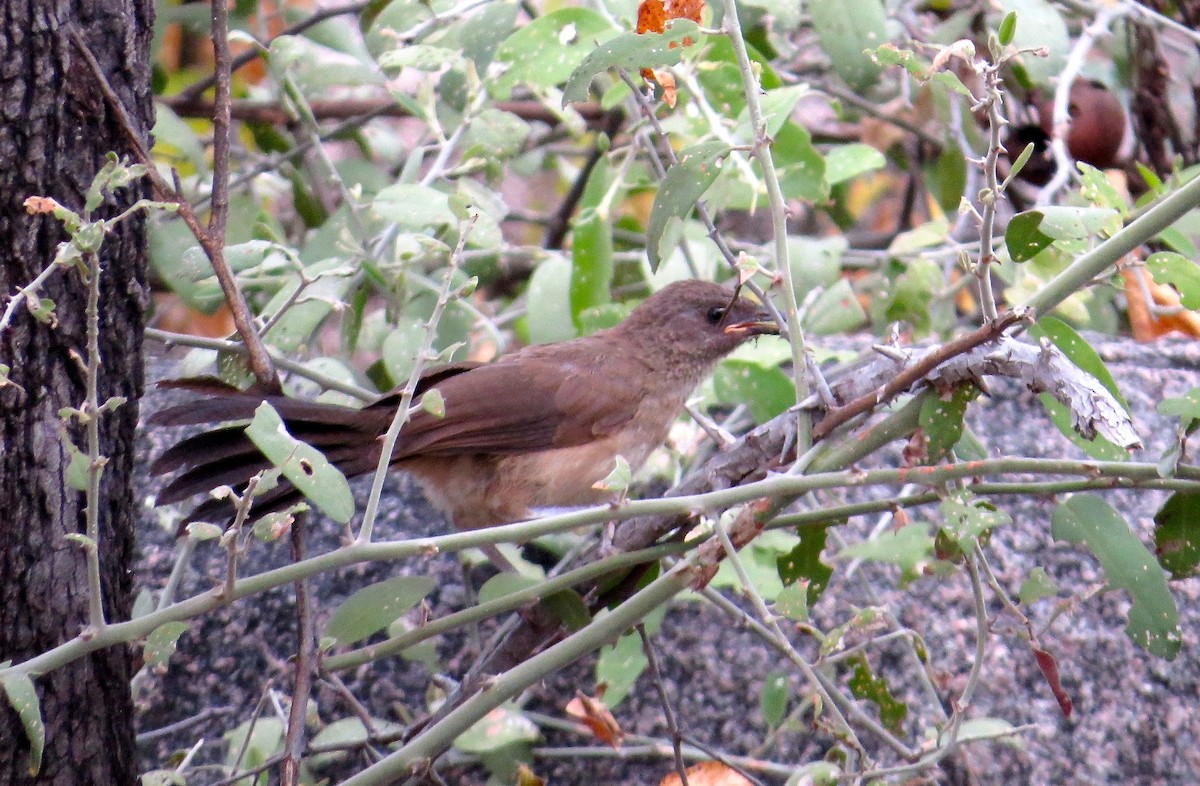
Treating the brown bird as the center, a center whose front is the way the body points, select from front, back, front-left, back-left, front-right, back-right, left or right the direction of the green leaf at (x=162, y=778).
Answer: back-right

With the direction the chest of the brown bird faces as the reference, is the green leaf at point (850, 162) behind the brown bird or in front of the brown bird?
in front

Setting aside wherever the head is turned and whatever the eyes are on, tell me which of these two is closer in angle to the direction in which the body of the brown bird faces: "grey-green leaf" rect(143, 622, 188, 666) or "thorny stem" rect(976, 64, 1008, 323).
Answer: the thorny stem

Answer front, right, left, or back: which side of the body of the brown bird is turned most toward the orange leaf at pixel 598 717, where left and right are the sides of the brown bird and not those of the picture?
right

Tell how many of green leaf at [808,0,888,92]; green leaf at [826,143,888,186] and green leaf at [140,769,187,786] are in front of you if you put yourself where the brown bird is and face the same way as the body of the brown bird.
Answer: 2

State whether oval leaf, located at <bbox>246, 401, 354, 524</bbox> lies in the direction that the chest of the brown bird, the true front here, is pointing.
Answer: no

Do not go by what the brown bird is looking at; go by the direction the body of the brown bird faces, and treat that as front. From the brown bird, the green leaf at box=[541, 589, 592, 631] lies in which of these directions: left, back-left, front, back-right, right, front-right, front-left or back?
right

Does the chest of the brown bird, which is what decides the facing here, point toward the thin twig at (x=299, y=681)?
no

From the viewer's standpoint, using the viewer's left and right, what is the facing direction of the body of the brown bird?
facing to the right of the viewer
